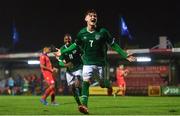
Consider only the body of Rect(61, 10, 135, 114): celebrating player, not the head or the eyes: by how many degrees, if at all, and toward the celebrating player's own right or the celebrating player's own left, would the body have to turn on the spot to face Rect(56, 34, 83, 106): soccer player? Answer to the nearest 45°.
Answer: approximately 180°

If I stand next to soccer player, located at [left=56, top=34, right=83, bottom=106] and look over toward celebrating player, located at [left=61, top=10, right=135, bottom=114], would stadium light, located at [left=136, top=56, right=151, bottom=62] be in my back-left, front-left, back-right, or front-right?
back-left

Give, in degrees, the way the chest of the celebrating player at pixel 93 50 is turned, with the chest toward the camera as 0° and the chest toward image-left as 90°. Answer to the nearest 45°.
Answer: approximately 0°

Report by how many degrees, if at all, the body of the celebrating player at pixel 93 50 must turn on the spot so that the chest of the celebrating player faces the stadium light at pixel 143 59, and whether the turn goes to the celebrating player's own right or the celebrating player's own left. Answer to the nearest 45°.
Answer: approximately 180°
